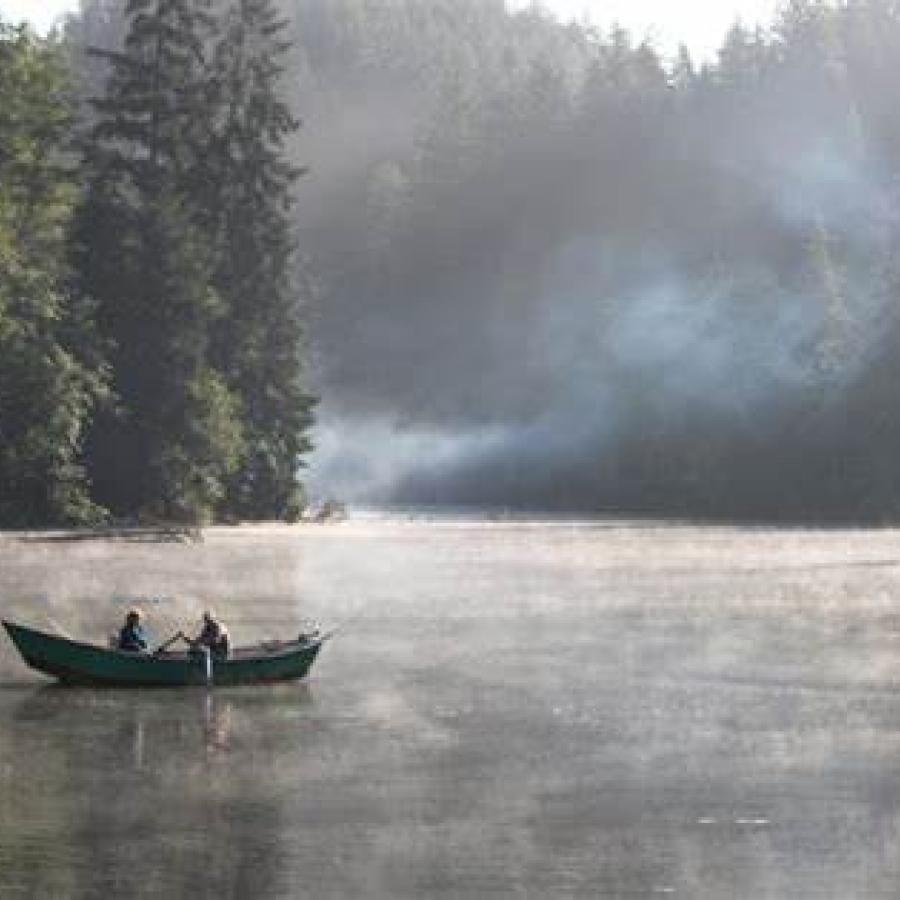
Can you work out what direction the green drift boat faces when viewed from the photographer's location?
facing to the left of the viewer

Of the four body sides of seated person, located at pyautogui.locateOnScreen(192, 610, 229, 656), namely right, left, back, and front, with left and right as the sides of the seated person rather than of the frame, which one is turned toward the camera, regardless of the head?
left

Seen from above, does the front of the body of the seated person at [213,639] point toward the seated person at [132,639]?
yes
